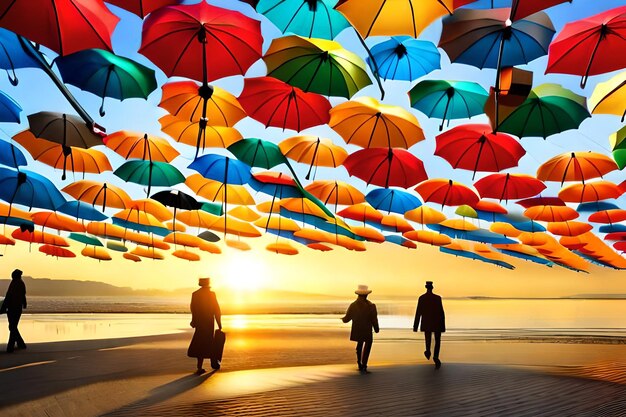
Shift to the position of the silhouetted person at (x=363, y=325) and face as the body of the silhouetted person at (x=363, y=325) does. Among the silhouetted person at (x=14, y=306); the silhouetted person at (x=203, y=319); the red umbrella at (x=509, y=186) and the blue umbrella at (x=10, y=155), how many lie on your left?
3

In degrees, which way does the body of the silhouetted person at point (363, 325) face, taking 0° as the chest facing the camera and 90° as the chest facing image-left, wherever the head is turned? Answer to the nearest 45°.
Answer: approximately 180°

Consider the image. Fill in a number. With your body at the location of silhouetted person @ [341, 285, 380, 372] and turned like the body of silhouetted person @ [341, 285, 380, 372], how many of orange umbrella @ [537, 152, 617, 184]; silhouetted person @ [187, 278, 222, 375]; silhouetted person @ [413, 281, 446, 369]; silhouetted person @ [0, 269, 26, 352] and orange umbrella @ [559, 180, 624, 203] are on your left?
2

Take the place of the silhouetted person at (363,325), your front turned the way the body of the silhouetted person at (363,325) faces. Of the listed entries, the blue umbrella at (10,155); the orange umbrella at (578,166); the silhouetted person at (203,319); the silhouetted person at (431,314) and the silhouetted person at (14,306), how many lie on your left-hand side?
3

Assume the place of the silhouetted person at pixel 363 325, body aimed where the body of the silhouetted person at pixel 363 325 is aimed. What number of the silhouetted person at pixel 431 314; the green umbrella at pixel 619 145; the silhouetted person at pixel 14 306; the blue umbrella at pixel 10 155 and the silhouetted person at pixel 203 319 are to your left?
3

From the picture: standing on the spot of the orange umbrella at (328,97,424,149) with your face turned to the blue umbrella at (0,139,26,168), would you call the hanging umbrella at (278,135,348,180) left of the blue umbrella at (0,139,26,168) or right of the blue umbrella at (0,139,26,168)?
right

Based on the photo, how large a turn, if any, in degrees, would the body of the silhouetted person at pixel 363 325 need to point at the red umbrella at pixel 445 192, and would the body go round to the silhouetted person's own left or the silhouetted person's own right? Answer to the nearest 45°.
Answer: approximately 45° to the silhouetted person's own right

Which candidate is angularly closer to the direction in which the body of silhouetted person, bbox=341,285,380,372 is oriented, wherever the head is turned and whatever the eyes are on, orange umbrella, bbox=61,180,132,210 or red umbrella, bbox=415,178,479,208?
the red umbrella

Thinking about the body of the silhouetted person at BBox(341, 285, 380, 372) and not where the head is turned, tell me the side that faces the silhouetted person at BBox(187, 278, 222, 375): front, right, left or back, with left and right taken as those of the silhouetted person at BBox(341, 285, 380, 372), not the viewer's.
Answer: left

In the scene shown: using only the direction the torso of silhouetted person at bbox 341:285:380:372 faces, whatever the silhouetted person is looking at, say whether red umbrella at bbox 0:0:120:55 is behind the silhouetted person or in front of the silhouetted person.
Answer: behind

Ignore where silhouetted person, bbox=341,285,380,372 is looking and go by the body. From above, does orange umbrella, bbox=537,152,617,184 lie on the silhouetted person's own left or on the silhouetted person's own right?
on the silhouetted person's own right

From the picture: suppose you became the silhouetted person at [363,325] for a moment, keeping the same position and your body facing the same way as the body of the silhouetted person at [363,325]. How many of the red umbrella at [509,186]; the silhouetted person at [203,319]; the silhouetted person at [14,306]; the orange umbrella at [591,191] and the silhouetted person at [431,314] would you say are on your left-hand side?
2
